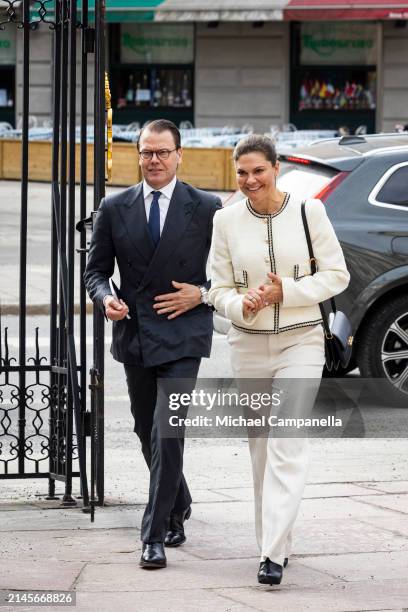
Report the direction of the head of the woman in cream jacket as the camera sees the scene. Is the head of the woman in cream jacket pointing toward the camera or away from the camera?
toward the camera

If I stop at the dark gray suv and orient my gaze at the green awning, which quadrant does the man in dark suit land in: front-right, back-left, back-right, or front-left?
back-left

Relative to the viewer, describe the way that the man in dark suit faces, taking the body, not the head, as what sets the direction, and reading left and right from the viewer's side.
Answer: facing the viewer

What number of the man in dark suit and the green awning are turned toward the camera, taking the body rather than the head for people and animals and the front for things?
2

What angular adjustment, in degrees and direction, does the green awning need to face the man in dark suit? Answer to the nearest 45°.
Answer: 0° — it already faces them

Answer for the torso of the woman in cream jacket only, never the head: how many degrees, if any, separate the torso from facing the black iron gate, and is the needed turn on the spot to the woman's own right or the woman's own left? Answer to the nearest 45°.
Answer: approximately 135° to the woman's own right

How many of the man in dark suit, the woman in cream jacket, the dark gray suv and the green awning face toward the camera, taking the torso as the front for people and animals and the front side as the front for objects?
3

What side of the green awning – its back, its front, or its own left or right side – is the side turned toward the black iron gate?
front

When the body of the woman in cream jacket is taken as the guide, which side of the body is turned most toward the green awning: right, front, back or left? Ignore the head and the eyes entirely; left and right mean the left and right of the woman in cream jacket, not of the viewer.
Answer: back

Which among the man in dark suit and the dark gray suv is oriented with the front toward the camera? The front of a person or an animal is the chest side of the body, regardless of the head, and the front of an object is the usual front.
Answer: the man in dark suit

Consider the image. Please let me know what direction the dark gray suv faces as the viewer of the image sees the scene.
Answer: facing away from the viewer and to the right of the viewer

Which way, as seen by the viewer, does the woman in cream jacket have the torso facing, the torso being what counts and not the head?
toward the camera

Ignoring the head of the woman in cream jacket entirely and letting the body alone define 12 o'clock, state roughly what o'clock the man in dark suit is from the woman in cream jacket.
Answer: The man in dark suit is roughly at 4 o'clock from the woman in cream jacket.

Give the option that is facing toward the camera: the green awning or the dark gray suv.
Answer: the green awning

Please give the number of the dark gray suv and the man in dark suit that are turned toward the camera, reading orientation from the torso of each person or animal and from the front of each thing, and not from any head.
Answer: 1

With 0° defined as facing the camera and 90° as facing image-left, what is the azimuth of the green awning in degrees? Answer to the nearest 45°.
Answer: approximately 0°
